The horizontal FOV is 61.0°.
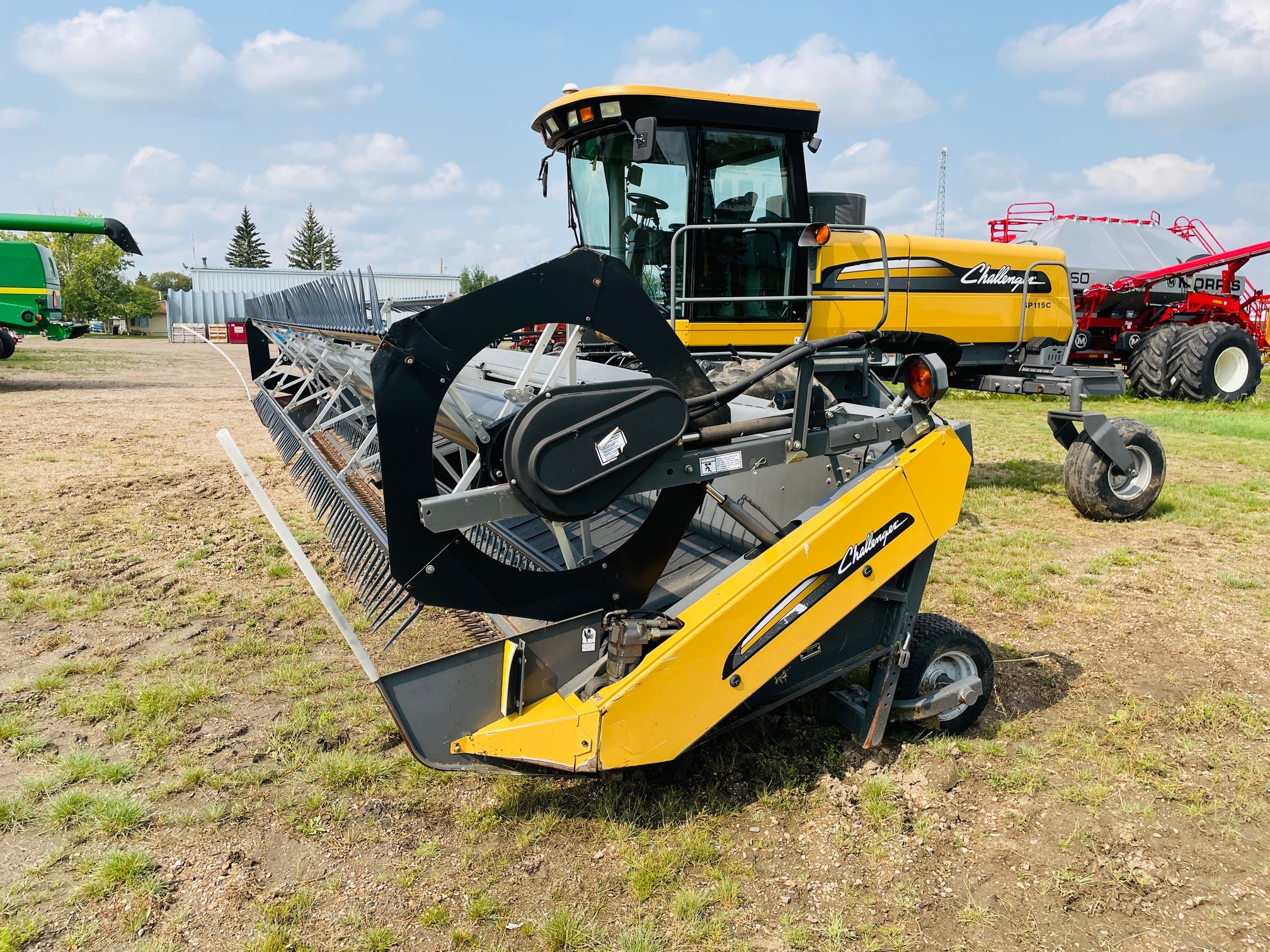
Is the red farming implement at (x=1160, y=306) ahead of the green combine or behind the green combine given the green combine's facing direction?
behind
